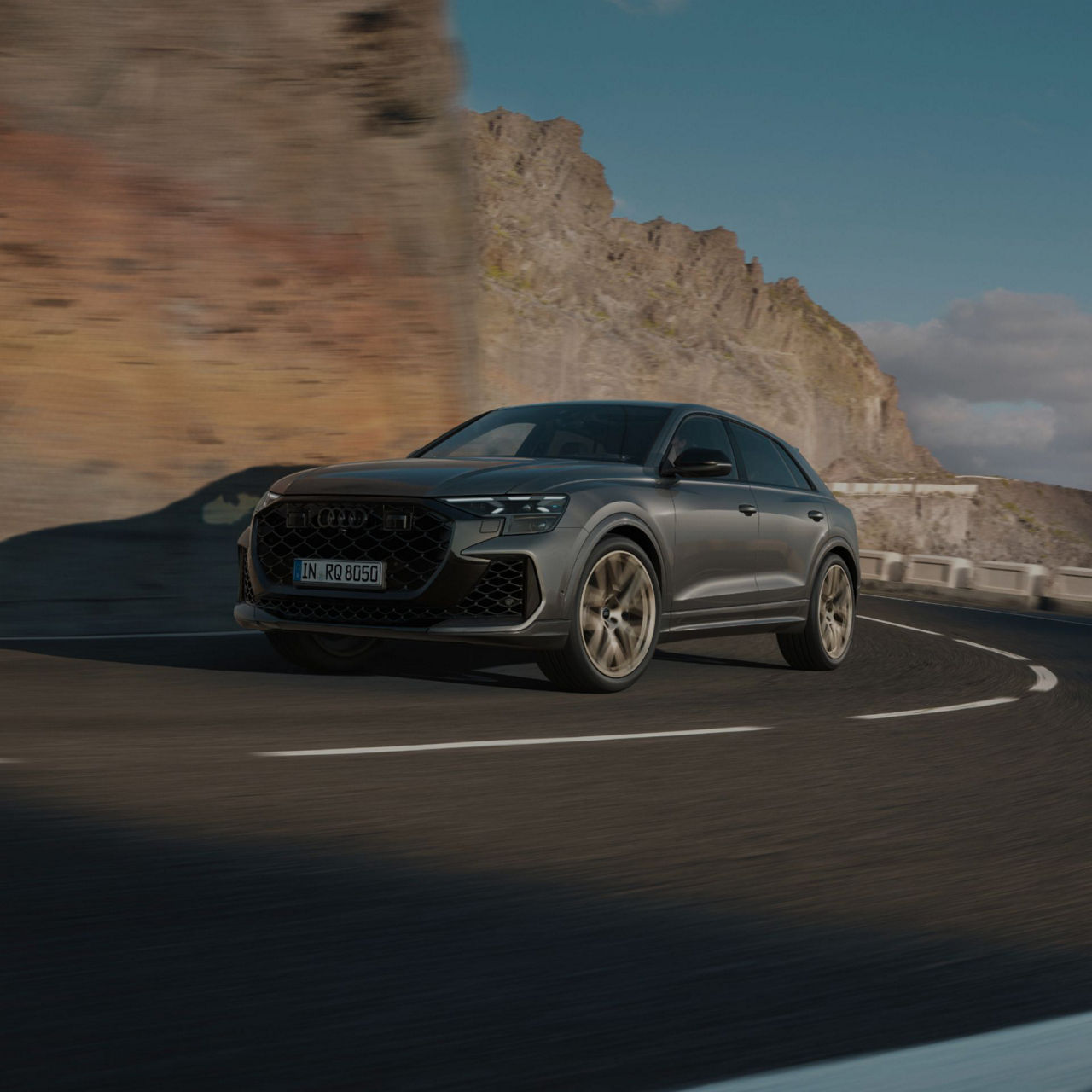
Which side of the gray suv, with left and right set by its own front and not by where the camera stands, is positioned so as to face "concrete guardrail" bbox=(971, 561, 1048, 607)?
back

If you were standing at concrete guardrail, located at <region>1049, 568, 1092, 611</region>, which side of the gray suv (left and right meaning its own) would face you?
back

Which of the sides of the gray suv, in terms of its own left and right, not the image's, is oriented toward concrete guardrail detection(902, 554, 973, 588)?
back

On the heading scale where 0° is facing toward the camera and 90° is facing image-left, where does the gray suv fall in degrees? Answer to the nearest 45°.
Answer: approximately 45°

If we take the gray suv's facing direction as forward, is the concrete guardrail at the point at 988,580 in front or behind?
behind
